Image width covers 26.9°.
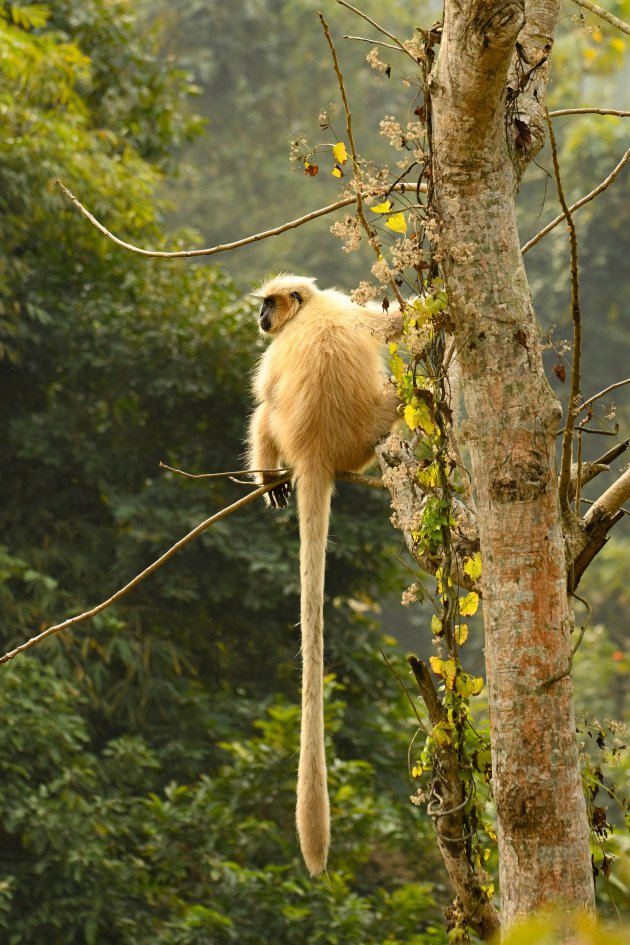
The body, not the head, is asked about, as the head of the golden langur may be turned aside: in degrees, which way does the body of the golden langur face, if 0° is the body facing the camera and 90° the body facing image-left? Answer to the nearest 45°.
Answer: approximately 180°

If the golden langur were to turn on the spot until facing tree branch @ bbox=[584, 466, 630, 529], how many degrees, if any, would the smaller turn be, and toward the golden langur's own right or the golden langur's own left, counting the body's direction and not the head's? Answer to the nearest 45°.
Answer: approximately 135° to the golden langur's own right
